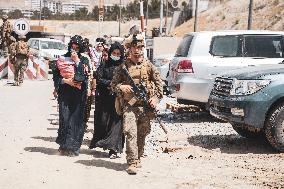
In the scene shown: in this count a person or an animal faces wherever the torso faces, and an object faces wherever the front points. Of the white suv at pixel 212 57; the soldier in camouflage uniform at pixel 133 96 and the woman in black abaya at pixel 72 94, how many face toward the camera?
2

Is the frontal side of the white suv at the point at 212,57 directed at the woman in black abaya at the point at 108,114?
no

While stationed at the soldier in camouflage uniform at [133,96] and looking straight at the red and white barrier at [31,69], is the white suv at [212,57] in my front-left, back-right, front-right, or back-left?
front-right

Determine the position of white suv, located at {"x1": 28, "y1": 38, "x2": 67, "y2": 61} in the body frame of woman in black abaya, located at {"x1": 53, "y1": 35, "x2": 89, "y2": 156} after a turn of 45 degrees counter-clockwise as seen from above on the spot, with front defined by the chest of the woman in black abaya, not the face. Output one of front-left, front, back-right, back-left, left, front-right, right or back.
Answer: back-left

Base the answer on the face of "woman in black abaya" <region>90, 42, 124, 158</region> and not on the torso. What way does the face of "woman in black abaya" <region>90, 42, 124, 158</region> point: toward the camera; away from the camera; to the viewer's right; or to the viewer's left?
toward the camera

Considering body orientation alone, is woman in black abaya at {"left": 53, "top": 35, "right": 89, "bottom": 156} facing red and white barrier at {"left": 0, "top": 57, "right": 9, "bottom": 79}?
no

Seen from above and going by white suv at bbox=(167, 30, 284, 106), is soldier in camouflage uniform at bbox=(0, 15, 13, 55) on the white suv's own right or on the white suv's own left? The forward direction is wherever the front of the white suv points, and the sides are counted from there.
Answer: on the white suv's own left

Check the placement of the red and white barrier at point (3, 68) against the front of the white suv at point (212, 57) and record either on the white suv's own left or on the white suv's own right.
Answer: on the white suv's own left

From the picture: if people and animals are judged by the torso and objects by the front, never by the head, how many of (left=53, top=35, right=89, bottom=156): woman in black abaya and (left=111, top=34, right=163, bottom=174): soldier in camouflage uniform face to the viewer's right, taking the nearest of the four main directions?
0

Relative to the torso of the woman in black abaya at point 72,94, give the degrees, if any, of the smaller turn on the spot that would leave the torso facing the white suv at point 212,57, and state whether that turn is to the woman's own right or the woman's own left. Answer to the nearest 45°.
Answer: approximately 135° to the woman's own left

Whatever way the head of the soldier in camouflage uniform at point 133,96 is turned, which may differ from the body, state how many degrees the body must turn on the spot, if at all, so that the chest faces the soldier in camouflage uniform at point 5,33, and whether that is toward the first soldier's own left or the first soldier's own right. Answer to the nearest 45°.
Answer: approximately 180°

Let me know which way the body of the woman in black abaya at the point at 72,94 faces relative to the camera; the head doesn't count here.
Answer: toward the camera
